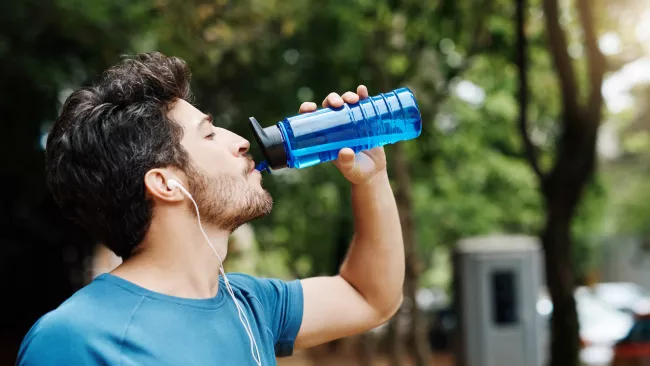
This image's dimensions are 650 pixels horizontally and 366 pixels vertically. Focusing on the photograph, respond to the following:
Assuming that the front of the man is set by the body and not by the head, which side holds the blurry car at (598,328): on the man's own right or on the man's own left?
on the man's own left

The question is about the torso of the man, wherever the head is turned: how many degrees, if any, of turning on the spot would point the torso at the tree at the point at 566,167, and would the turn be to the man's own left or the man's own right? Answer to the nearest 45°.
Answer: approximately 90° to the man's own left

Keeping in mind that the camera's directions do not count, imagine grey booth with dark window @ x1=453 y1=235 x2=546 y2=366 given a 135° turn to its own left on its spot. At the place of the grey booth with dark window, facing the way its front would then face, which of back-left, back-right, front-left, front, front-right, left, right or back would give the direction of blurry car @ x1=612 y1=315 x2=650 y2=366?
front

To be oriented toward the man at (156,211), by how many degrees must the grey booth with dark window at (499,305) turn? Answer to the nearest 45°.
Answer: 0° — it already faces them

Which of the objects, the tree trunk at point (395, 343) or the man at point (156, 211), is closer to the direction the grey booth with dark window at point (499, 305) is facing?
the man

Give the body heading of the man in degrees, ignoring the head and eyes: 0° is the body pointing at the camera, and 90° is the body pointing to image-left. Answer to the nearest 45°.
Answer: approximately 315°

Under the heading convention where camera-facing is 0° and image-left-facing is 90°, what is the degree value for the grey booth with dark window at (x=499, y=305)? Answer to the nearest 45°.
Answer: approximately 0°

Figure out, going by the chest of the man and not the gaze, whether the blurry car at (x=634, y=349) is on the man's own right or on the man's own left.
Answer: on the man's own left

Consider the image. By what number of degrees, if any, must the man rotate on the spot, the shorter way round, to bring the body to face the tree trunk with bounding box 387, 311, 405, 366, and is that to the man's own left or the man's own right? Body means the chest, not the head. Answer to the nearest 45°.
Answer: approximately 135° to the man's own left
